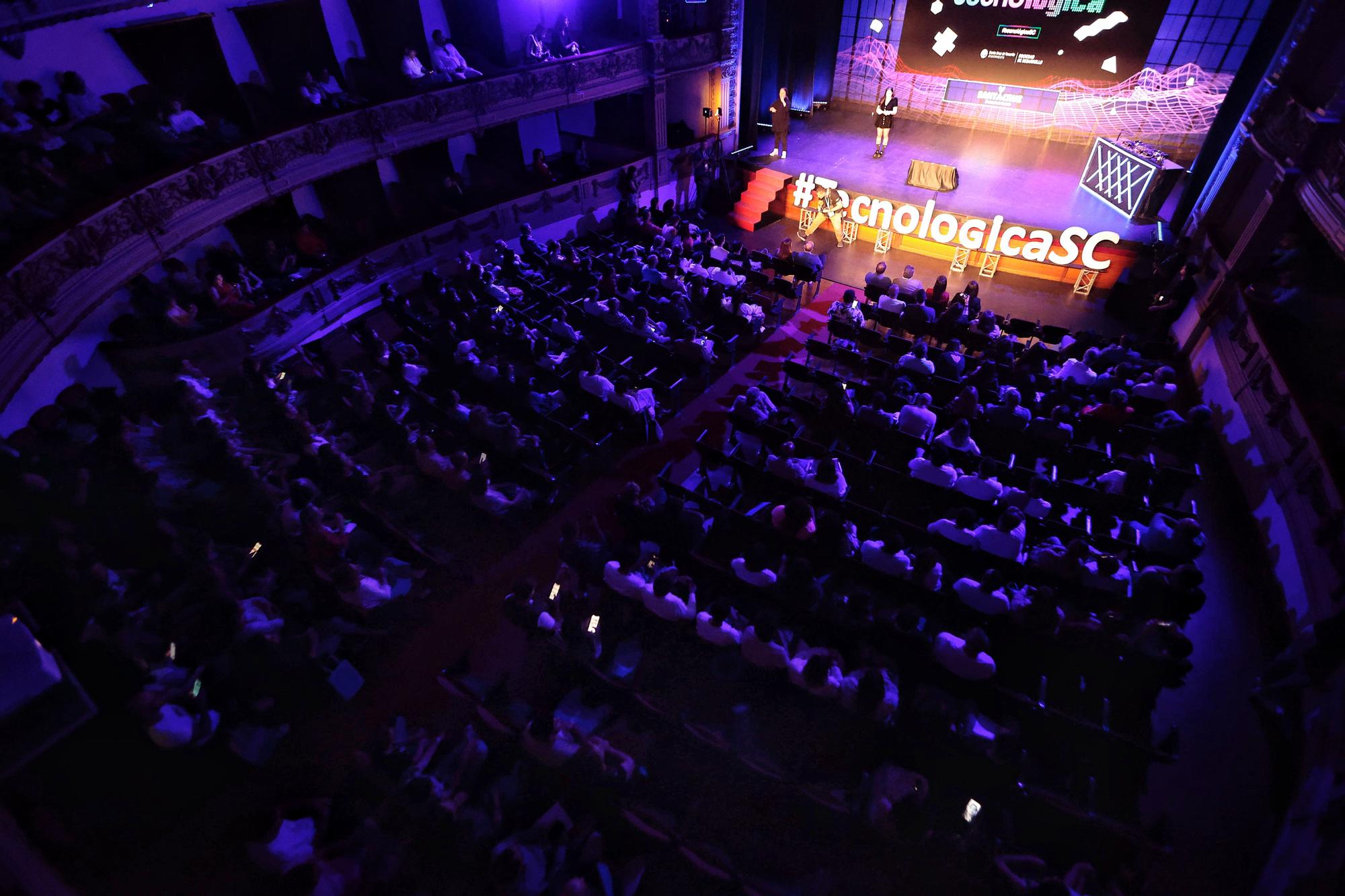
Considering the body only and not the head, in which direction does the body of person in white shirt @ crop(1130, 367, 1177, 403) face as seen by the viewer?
away from the camera

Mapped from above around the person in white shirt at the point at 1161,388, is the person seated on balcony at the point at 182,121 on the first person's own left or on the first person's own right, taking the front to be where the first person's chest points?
on the first person's own left

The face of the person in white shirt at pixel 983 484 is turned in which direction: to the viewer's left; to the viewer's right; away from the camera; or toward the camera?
away from the camera

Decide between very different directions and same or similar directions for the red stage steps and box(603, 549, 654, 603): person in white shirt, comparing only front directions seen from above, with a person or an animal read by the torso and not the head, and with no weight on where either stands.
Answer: very different directions

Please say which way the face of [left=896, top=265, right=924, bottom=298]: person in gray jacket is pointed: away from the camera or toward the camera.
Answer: away from the camera

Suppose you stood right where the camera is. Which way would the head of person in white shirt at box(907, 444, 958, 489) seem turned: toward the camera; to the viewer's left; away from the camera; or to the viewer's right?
away from the camera

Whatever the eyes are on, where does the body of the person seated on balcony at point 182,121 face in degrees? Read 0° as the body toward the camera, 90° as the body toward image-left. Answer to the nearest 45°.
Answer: approximately 270°

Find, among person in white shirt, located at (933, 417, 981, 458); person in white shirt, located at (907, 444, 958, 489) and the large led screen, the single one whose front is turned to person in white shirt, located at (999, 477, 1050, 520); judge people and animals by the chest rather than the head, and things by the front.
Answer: the large led screen

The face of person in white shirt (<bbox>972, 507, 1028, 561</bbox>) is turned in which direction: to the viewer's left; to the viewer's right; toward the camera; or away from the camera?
away from the camera

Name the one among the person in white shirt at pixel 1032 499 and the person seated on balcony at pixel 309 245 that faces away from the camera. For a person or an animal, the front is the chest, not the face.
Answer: the person in white shirt

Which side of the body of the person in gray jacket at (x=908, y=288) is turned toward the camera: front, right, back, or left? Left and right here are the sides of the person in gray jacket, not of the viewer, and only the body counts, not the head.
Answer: back
